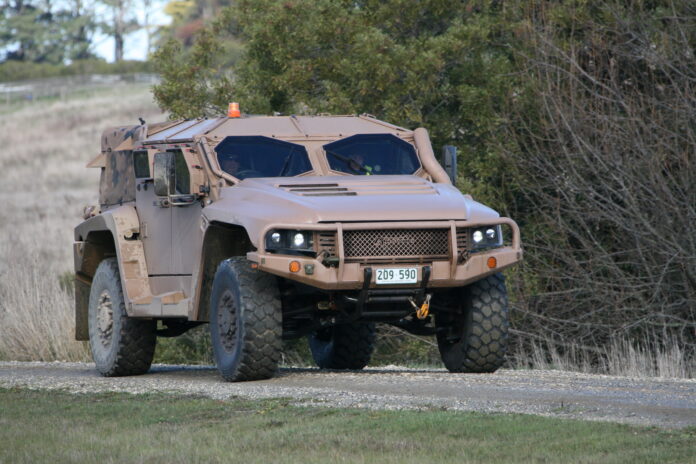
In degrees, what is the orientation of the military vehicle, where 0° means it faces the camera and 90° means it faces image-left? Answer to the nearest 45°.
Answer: approximately 315°
